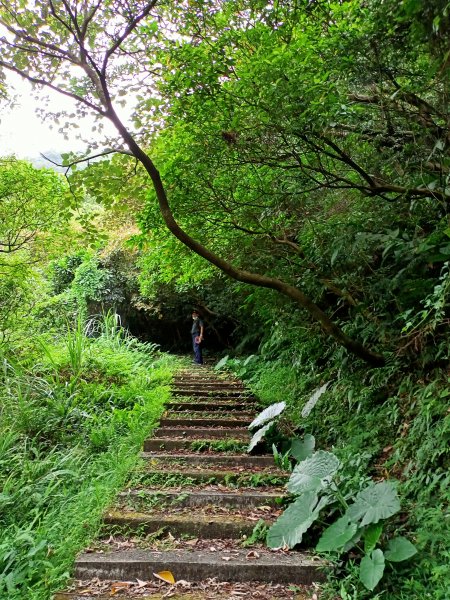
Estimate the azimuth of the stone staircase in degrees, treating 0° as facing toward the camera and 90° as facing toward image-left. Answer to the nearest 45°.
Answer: approximately 0°
